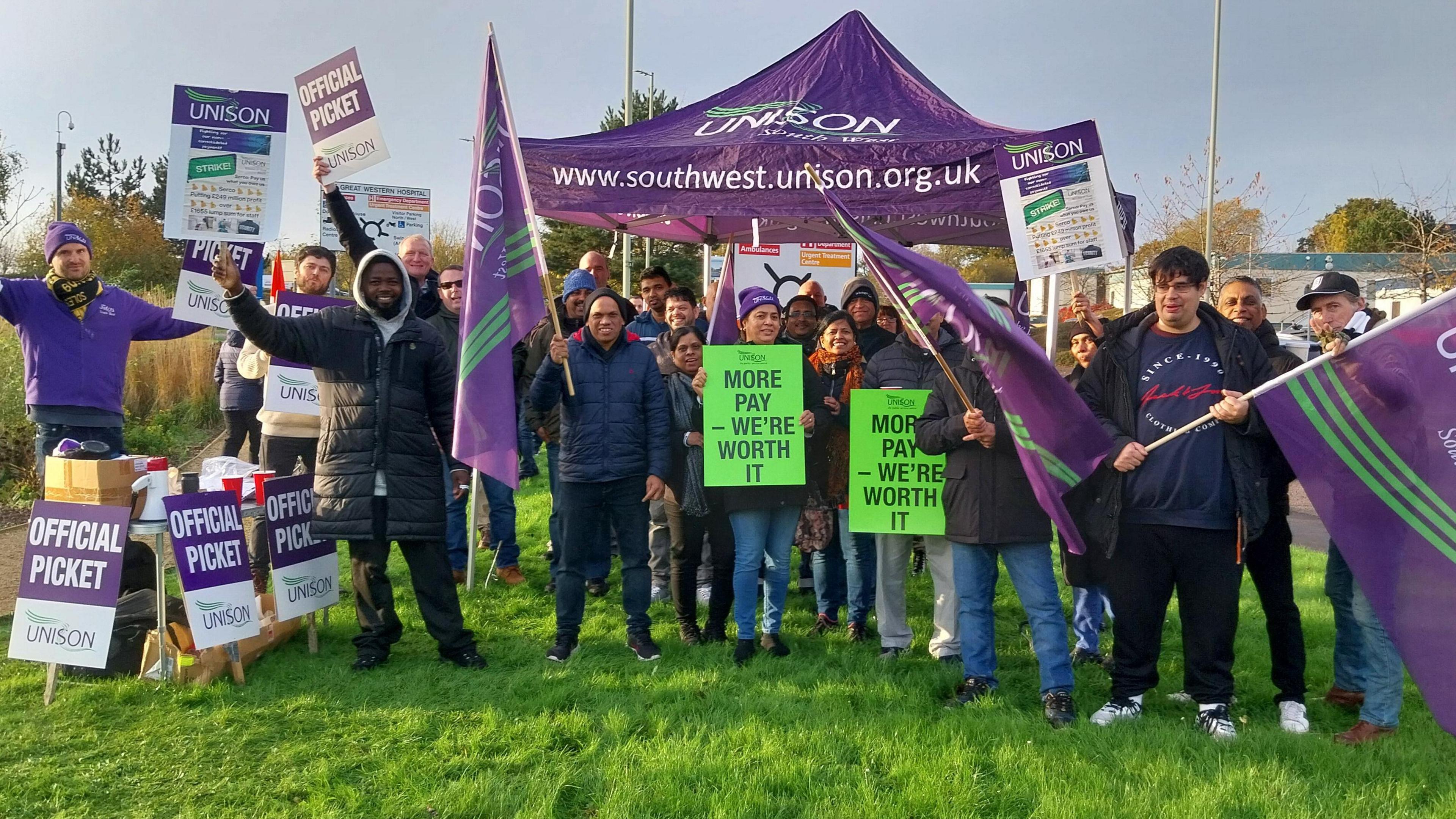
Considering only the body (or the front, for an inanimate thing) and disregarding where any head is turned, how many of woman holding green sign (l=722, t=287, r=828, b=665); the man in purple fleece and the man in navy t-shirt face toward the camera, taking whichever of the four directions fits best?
3

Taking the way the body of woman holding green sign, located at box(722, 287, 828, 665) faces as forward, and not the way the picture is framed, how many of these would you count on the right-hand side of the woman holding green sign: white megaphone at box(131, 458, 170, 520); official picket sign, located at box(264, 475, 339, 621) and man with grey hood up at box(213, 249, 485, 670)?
3

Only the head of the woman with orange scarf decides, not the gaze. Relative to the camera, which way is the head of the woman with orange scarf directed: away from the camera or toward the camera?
toward the camera

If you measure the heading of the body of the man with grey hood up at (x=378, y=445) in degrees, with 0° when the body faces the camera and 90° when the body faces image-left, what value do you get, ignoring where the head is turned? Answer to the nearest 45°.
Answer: approximately 0°

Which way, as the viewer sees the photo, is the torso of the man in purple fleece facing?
toward the camera

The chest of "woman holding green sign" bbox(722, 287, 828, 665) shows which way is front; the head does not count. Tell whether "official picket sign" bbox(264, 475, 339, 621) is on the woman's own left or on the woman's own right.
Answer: on the woman's own right

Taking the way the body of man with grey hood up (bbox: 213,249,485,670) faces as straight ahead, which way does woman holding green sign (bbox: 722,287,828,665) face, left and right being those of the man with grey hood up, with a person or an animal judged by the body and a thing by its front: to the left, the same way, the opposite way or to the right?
the same way

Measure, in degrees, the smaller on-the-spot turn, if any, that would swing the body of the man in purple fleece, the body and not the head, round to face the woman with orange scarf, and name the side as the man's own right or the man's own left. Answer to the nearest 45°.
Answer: approximately 45° to the man's own left

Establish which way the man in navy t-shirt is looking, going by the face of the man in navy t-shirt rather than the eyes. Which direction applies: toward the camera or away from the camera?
toward the camera

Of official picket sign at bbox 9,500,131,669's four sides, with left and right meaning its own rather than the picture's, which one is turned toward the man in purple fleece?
back

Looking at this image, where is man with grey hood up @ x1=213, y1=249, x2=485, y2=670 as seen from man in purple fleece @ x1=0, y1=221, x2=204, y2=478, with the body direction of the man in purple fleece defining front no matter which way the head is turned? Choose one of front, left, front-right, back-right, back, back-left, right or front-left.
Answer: front-left

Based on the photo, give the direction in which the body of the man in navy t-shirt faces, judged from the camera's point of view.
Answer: toward the camera

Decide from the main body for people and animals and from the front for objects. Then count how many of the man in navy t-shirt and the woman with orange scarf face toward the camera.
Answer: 2

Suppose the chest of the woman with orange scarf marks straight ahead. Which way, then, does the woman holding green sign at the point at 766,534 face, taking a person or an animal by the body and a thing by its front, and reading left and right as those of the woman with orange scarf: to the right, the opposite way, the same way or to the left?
the same way

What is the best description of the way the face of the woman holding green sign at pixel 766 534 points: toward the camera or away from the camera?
toward the camera

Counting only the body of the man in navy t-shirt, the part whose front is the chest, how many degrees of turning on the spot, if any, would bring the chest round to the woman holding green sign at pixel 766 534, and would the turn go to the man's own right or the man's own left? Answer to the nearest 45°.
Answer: approximately 90° to the man's own right
